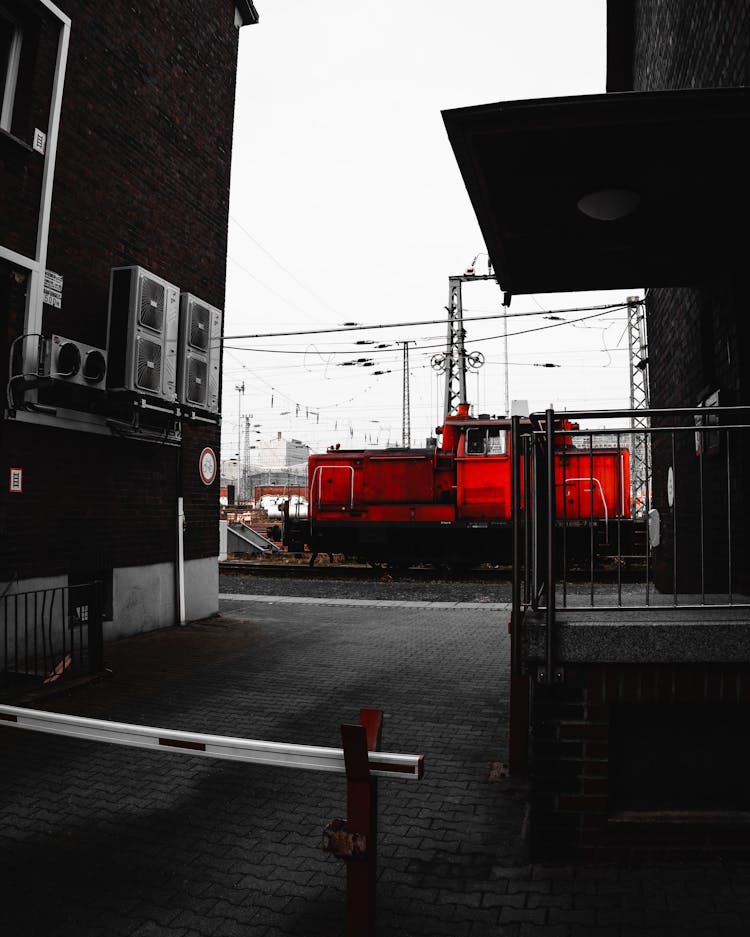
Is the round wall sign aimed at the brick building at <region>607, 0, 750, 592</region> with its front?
yes

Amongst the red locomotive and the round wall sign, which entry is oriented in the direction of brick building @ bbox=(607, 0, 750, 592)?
the round wall sign

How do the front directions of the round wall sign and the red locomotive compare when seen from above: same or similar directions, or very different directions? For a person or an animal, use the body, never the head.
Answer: very different directions

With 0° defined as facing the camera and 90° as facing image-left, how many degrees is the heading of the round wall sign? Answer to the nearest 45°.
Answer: approximately 315°

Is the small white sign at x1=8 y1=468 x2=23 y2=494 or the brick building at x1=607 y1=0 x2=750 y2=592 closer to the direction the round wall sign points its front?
the brick building

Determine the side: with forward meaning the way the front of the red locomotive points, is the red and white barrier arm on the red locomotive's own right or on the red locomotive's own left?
on the red locomotive's own left

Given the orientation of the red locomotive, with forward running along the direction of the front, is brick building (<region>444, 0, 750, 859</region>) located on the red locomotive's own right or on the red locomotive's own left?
on the red locomotive's own left

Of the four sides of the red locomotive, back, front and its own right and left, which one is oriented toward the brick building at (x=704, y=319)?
left

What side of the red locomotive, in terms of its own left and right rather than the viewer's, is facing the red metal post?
left

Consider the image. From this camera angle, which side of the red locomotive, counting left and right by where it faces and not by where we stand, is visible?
left

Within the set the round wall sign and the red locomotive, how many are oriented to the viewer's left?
1
